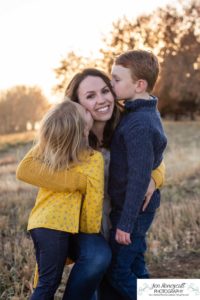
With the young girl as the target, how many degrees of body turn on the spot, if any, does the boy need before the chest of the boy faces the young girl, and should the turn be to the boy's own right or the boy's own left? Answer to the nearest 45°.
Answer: approximately 45° to the boy's own left

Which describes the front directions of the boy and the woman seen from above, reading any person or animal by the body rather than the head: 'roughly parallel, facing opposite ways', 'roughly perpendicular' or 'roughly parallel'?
roughly perpendicular

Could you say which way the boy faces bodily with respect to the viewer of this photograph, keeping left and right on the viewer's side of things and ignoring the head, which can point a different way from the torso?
facing to the left of the viewer

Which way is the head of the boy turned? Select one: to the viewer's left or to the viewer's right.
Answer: to the viewer's left

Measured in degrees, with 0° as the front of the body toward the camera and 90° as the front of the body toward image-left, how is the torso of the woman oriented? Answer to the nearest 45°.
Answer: approximately 0°

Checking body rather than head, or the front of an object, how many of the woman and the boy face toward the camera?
1
